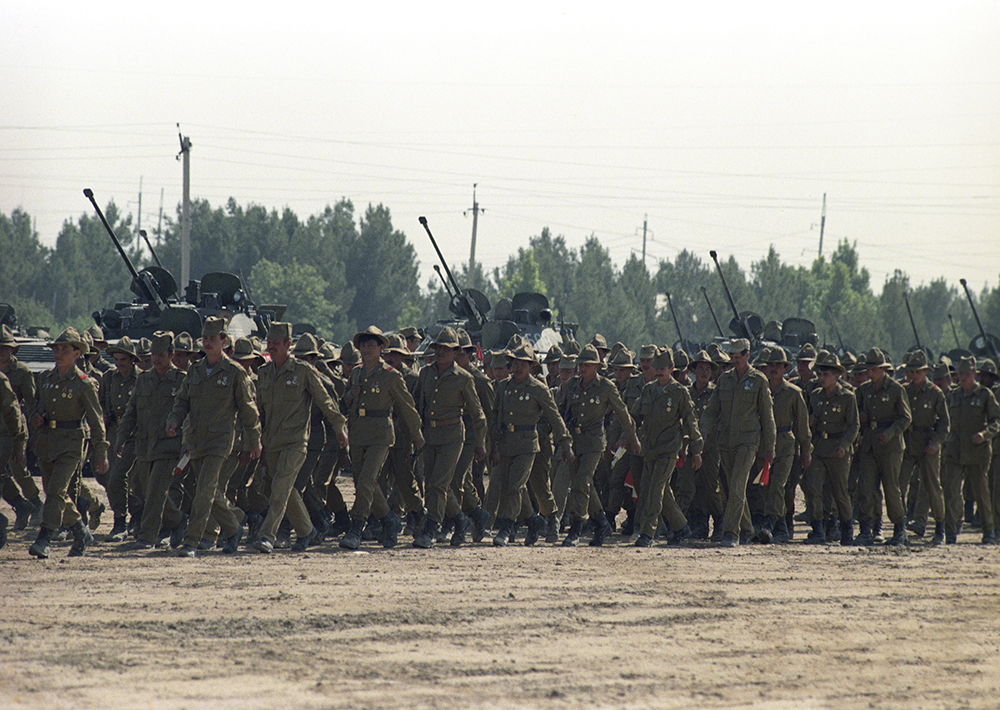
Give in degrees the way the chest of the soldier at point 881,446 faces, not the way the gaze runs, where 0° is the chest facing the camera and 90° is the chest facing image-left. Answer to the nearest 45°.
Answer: approximately 45°

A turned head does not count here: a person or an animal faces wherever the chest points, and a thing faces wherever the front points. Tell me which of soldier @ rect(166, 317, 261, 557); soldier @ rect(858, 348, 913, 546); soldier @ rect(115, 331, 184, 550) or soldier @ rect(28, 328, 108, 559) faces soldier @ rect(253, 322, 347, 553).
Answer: soldier @ rect(858, 348, 913, 546)

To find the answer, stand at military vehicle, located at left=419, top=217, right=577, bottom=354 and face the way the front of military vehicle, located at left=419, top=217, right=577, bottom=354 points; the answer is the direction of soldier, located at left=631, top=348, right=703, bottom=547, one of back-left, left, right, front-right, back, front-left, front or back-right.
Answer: front-left

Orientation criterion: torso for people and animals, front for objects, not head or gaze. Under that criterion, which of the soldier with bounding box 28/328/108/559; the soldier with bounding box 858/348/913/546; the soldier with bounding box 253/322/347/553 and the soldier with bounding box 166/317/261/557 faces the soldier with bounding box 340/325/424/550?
the soldier with bounding box 858/348/913/546

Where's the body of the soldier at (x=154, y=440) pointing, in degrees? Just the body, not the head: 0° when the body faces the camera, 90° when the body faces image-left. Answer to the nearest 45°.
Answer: approximately 45°

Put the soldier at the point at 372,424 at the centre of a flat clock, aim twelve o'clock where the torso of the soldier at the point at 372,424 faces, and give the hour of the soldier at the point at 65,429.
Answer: the soldier at the point at 65,429 is roughly at 1 o'clock from the soldier at the point at 372,424.

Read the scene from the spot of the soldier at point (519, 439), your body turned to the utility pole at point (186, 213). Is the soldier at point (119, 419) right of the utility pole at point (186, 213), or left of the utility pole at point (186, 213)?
left

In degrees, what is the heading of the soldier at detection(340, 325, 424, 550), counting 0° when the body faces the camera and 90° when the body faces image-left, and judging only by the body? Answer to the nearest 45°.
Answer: approximately 45°

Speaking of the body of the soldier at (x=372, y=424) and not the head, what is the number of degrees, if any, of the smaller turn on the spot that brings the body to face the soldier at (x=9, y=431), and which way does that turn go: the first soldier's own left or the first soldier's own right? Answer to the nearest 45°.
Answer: approximately 45° to the first soldier's own right

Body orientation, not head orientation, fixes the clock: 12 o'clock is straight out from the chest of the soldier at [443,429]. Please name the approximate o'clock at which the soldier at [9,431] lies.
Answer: the soldier at [9,431] is roughly at 1 o'clock from the soldier at [443,429].
